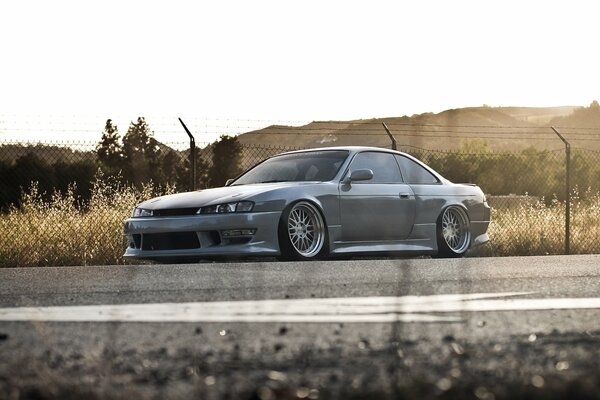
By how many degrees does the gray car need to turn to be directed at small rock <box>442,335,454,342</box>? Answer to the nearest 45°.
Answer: approximately 45° to its left

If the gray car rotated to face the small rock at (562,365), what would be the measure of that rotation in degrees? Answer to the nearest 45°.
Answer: approximately 45° to its left

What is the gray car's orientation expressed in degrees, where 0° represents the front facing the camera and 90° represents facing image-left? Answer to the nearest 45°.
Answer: approximately 45°

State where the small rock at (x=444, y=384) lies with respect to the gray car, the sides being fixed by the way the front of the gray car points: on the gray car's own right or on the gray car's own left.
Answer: on the gray car's own left

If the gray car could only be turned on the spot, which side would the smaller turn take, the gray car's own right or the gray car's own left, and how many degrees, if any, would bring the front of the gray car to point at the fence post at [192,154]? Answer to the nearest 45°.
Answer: approximately 90° to the gray car's own right

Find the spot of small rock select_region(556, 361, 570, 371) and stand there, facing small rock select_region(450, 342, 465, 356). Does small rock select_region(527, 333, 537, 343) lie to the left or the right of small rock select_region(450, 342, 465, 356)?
right

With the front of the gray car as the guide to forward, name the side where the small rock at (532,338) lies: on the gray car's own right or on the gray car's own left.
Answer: on the gray car's own left

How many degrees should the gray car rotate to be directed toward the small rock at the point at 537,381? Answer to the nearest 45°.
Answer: approximately 45° to its left
